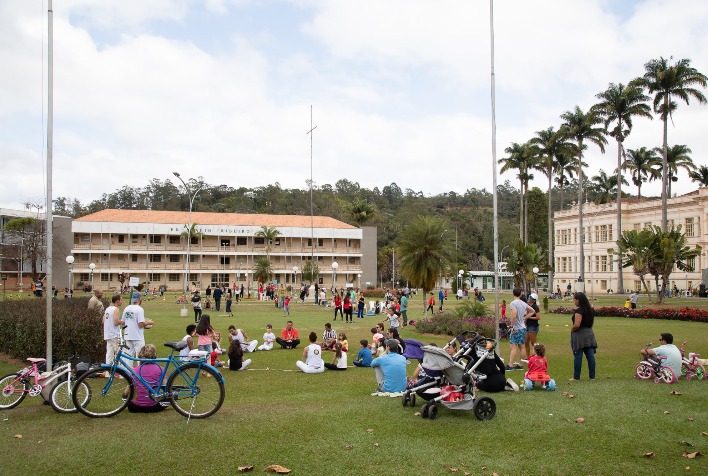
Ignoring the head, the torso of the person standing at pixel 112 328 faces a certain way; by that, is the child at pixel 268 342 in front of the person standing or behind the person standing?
in front

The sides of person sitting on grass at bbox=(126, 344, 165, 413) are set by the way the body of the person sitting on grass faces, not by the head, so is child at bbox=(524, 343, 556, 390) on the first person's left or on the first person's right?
on the first person's right

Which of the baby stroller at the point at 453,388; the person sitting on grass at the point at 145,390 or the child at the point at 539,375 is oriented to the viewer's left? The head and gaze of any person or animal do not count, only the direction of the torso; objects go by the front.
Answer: the baby stroller

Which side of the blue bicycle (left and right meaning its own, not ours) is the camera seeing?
left

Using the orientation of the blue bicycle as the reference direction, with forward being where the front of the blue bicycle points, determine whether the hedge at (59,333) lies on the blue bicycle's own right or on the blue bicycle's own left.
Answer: on the blue bicycle's own right

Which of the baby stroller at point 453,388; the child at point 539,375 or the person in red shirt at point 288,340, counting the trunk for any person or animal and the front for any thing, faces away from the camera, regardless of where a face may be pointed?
the child

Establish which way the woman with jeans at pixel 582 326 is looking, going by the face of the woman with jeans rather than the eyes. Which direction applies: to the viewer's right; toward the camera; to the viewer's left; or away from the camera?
to the viewer's left

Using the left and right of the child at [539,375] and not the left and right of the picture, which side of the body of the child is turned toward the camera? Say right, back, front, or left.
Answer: back

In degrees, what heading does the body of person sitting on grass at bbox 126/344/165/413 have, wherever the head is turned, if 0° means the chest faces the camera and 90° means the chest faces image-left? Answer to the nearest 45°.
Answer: approximately 180°
